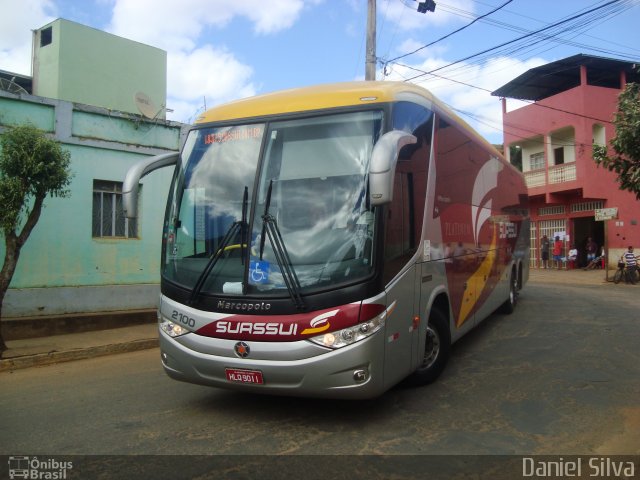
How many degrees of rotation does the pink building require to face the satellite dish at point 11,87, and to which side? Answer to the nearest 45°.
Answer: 0° — it already faces it

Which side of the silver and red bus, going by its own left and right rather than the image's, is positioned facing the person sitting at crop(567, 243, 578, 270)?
back

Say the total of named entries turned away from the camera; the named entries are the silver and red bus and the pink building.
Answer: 0

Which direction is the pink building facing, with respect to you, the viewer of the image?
facing the viewer and to the left of the viewer

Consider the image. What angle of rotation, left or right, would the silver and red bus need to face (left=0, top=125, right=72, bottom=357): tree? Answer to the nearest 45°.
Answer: approximately 90° to its right

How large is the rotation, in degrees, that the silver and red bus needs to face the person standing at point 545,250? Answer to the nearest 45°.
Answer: approximately 180°

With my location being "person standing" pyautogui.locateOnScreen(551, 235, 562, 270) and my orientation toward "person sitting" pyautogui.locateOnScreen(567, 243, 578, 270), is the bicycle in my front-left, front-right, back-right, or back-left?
front-right

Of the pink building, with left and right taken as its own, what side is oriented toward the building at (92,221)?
front

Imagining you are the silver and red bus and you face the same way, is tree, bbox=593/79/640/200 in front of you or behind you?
behind

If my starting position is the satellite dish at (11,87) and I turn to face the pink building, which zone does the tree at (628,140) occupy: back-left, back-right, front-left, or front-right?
front-right

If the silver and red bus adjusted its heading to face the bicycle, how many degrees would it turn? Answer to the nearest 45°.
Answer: approximately 180°
